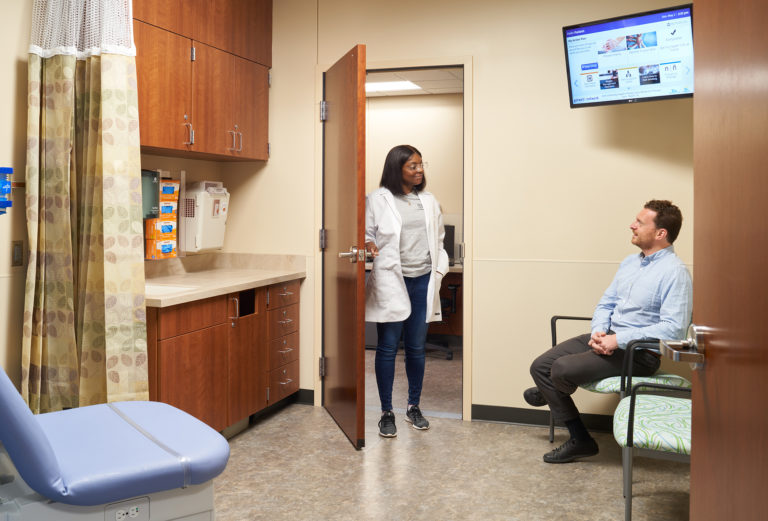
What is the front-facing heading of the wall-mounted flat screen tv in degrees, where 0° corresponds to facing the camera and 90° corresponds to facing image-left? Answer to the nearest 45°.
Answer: approximately 45°

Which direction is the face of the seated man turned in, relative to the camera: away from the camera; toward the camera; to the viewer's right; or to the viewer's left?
to the viewer's left

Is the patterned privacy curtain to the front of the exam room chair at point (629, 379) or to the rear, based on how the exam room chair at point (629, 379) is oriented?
to the front

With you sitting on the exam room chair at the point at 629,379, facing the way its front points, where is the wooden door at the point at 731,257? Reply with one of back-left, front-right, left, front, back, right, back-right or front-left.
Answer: front-left

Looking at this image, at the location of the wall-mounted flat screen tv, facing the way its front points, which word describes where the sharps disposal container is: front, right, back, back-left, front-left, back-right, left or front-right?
front-right

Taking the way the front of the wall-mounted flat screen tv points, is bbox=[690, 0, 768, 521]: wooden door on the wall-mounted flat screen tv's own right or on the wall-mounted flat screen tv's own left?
on the wall-mounted flat screen tv's own left

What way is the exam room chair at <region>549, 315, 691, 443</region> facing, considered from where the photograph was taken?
facing the viewer and to the left of the viewer

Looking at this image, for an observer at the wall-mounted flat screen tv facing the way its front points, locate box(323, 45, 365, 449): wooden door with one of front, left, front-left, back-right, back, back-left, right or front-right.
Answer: front-right

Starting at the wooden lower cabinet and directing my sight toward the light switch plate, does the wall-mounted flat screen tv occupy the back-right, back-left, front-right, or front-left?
back-left

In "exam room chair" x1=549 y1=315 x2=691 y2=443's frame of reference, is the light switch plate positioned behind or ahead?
ahead

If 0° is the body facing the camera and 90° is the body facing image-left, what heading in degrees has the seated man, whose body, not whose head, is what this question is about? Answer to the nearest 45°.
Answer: approximately 45°

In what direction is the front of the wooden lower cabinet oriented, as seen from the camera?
facing the viewer and to the right of the viewer

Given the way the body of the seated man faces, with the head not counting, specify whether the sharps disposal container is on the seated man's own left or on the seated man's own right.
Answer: on the seated man's own right
